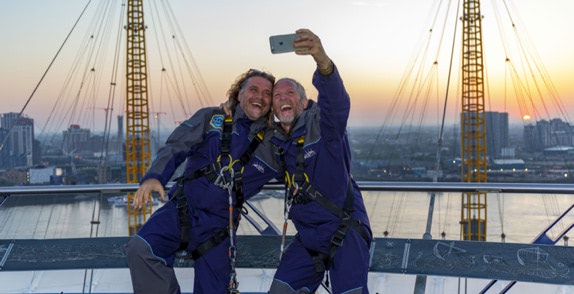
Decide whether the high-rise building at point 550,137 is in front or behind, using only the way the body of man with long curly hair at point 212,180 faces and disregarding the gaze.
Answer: behind

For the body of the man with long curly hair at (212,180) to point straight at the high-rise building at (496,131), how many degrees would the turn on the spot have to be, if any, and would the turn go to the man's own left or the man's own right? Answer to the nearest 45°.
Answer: approximately 135° to the man's own left

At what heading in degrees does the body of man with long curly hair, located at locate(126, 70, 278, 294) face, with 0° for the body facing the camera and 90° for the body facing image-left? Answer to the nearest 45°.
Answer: approximately 0°

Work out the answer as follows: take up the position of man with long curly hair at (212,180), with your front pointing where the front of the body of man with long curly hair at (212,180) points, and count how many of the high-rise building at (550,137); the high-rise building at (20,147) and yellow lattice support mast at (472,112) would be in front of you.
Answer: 0

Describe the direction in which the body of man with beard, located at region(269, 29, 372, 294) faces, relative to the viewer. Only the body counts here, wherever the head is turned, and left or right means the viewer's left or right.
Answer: facing the viewer and to the left of the viewer

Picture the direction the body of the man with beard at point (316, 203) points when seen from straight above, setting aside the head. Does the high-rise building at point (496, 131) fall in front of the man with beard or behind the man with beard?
behind

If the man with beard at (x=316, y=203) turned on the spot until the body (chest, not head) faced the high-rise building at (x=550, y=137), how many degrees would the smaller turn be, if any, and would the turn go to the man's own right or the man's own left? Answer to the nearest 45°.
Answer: approximately 135° to the man's own right

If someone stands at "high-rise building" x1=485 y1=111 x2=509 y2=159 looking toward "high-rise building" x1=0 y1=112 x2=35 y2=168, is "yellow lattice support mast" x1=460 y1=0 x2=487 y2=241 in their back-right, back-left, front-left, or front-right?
front-left

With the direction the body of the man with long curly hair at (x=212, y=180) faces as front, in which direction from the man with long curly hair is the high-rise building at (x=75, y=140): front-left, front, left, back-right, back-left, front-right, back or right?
back

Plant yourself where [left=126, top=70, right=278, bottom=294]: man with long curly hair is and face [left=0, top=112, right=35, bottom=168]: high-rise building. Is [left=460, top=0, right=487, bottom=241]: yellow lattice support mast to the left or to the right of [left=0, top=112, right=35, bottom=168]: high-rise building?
right

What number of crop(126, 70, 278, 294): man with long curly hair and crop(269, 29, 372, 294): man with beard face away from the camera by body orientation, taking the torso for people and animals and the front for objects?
0
